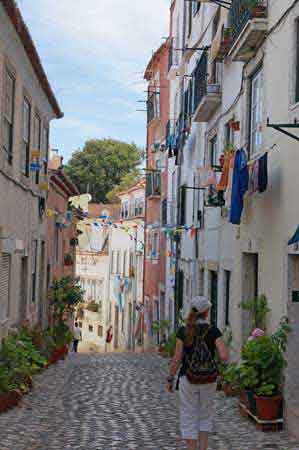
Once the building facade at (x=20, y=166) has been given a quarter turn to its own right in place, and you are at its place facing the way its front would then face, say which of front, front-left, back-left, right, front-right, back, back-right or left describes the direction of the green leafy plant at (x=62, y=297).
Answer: back

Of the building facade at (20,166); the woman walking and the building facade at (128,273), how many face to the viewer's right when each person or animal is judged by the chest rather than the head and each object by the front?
1

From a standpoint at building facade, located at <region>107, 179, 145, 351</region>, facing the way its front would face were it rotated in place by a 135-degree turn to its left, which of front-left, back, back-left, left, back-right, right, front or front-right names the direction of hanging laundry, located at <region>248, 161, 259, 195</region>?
right

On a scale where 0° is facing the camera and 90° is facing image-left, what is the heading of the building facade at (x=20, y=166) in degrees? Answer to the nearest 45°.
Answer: approximately 270°

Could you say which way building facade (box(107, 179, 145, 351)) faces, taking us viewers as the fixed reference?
facing the viewer and to the left of the viewer

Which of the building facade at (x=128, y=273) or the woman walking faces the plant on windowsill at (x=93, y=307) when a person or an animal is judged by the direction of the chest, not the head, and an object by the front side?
the woman walking

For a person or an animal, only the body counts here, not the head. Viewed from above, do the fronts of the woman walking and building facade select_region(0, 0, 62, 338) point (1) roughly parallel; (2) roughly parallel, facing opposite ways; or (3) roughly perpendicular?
roughly perpendicular

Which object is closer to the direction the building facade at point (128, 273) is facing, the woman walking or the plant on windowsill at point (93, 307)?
the woman walking

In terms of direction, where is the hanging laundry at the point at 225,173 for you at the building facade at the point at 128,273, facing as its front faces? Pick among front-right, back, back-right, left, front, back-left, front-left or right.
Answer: front-left

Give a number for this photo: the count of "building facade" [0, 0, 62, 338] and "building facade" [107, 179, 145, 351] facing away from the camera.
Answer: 0

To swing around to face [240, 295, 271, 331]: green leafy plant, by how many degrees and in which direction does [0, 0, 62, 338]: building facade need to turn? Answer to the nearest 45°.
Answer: approximately 45° to its right

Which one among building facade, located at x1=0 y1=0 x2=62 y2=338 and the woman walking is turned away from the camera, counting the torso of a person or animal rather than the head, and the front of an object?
the woman walking

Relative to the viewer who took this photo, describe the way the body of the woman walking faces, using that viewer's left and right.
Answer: facing away from the viewer

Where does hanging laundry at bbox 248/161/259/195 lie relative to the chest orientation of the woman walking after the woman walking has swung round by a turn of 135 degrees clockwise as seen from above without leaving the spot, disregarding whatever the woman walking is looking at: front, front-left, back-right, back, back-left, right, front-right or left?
back-left
